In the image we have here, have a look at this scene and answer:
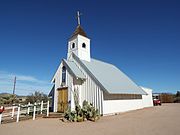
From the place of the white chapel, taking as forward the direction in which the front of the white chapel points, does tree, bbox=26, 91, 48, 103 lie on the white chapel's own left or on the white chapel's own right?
on the white chapel's own right

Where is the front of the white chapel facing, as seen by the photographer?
facing the viewer and to the left of the viewer

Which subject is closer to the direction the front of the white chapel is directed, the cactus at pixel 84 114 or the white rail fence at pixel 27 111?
the white rail fence

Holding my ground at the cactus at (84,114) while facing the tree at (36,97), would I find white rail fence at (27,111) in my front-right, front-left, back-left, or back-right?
front-left

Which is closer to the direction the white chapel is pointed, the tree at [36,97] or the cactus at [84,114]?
the cactus

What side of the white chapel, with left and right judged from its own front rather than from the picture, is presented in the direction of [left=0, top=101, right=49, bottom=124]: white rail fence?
front

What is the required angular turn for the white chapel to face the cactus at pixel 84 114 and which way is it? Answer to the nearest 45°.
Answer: approximately 45° to its left

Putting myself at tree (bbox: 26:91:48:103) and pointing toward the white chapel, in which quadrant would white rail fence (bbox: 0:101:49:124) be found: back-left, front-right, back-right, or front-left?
front-right

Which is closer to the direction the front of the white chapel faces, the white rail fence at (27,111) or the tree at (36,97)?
the white rail fence
